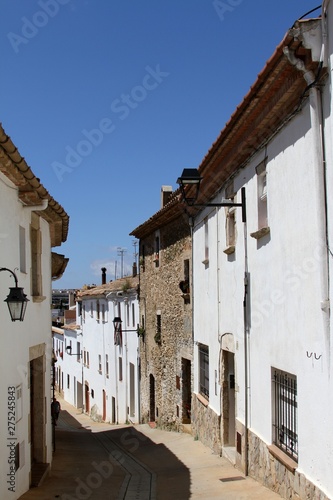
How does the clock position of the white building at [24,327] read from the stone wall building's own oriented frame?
The white building is roughly at 11 o'clock from the stone wall building.

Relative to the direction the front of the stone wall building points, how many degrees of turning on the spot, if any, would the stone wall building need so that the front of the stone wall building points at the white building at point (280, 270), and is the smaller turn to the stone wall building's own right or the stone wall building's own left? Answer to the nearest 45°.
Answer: approximately 45° to the stone wall building's own left

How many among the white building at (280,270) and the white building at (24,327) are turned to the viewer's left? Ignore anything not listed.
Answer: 1

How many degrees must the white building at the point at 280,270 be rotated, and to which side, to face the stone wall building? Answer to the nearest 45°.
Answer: approximately 90° to its right

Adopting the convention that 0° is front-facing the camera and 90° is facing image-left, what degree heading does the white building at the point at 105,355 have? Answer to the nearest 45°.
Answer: approximately 45°

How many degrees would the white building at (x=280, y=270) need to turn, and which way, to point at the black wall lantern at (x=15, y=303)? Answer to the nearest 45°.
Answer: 0° — it already faces it

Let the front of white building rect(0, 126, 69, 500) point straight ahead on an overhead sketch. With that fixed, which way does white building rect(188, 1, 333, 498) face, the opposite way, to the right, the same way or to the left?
the opposite way

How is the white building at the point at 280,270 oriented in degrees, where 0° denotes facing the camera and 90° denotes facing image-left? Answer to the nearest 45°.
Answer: approximately 90°

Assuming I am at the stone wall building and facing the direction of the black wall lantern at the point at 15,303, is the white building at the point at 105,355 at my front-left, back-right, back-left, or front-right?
back-right

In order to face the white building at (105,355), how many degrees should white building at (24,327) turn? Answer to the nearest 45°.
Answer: approximately 90° to its left

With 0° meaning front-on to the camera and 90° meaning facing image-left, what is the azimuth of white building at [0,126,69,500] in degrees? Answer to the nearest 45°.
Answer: approximately 270°
